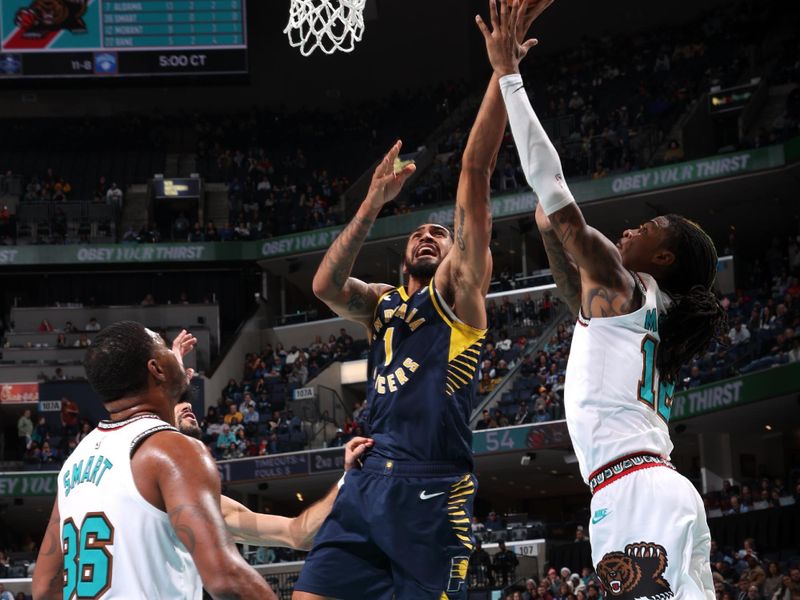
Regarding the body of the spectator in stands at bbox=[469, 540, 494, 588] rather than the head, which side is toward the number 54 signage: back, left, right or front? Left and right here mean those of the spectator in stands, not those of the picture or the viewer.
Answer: back

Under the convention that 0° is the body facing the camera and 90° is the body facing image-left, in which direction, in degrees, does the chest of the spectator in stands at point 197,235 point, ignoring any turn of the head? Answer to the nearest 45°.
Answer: approximately 0°

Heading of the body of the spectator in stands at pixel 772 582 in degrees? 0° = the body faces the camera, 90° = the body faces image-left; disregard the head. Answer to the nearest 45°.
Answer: approximately 45°

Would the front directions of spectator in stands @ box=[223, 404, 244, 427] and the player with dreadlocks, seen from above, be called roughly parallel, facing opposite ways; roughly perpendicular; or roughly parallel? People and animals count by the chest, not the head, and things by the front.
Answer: roughly perpendicular

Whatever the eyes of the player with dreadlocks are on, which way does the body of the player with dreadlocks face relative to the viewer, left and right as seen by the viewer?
facing to the left of the viewer

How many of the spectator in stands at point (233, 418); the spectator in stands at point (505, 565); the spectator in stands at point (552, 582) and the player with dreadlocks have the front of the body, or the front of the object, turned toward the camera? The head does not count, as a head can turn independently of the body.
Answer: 3

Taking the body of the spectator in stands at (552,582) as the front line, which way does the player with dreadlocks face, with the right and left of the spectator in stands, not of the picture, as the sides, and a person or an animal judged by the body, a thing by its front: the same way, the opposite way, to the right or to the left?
to the right

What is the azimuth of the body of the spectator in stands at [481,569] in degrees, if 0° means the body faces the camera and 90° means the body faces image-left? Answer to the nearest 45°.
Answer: approximately 0°

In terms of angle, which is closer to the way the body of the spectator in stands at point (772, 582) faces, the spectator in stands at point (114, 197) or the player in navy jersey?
the player in navy jersey

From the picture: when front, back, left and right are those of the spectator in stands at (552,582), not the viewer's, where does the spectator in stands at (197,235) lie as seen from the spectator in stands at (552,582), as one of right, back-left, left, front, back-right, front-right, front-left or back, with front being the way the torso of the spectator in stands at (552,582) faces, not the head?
back-right
